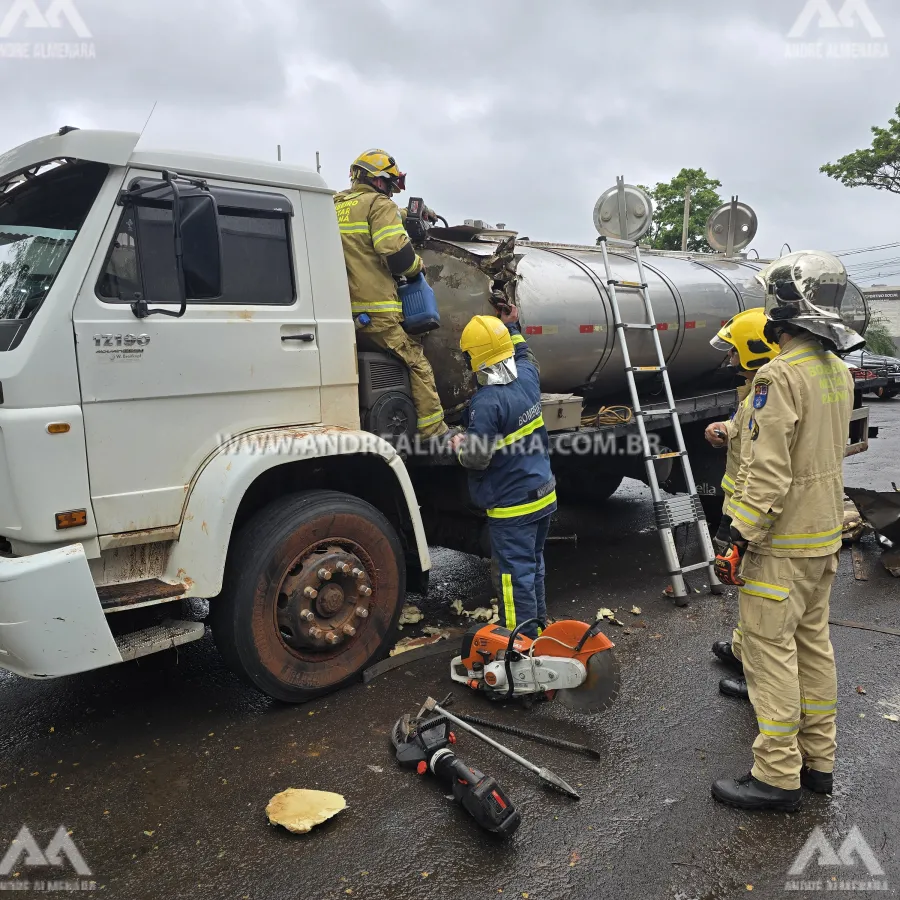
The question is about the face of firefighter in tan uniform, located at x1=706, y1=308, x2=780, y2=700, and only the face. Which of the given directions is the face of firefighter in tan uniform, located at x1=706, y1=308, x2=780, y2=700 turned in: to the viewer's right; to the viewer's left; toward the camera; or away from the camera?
to the viewer's left

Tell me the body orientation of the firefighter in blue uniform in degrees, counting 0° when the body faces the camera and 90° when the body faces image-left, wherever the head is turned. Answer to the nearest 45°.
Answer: approximately 135°

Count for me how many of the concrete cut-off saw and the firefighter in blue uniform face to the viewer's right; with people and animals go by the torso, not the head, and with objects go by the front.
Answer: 1

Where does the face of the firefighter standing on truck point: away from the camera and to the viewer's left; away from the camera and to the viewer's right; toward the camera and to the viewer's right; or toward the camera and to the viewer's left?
away from the camera and to the viewer's right

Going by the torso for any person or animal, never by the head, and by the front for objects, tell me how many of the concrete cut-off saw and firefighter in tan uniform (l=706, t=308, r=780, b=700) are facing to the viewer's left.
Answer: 1

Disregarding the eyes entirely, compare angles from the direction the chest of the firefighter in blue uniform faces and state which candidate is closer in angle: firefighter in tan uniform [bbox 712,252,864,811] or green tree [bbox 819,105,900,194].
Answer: the green tree

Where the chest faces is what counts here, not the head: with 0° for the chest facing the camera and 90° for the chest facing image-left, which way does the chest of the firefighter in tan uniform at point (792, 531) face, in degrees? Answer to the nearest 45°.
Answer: approximately 135°

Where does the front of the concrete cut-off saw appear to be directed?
to the viewer's right

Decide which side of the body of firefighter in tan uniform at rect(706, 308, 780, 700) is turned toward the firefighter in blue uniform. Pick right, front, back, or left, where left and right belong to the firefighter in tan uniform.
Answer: front

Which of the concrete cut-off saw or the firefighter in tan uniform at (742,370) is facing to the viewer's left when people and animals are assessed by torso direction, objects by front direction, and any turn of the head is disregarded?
the firefighter in tan uniform

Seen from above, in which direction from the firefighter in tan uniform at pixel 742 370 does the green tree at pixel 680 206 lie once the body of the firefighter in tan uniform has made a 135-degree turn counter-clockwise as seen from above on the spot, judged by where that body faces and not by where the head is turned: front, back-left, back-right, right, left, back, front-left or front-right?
back-left
